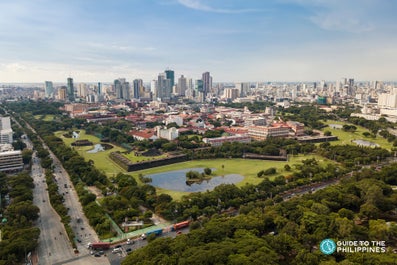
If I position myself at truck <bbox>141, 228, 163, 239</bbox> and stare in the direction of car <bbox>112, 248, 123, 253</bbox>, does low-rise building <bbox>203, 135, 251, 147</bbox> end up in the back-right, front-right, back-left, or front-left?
back-right

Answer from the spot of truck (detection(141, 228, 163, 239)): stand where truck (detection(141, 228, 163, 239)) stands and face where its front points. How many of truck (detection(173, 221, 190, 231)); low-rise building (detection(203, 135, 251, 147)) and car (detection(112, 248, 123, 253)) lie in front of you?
1

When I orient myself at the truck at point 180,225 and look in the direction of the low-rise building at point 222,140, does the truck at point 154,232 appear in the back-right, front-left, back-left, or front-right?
back-left

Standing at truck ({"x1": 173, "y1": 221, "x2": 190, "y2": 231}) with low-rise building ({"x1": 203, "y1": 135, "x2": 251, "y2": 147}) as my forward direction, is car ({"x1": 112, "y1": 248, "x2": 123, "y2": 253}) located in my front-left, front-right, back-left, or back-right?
back-left

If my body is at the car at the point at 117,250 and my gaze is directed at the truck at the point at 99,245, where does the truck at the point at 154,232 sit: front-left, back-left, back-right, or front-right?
back-right

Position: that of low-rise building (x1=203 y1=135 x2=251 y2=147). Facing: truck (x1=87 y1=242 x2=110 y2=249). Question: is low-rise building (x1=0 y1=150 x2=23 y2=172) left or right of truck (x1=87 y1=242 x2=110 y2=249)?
right
